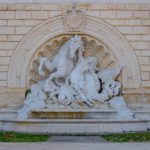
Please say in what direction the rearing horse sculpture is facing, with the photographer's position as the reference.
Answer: facing the viewer and to the left of the viewer
